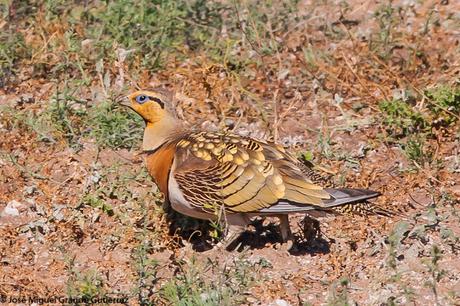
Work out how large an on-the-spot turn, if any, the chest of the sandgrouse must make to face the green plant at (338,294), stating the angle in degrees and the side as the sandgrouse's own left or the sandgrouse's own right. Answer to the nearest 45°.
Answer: approximately 135° to the sandgrouse's own left

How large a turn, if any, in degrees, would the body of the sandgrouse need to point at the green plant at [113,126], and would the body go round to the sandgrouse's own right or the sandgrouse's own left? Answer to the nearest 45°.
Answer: approximately 45° to the sandgrouse's own right

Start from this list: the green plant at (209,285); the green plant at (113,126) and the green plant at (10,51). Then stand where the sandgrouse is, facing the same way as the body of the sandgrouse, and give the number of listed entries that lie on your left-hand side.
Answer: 1

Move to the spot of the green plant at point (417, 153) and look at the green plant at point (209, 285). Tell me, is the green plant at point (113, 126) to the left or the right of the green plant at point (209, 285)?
right

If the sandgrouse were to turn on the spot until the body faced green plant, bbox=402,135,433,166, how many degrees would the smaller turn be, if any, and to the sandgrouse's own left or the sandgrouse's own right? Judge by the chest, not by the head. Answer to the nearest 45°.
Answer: approximately 135° to the sandgrouse's own right

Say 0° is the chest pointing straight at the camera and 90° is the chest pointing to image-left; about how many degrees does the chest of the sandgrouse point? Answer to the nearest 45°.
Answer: approximately 90°

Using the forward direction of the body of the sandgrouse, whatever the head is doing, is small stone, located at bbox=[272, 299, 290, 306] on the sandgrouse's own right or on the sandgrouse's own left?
on the sandgrouse's own left

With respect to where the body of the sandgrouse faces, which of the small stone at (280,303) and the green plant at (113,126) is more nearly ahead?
the green plant
